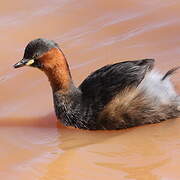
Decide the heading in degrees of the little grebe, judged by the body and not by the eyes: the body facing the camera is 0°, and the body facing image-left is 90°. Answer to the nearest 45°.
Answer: approximately 90°
